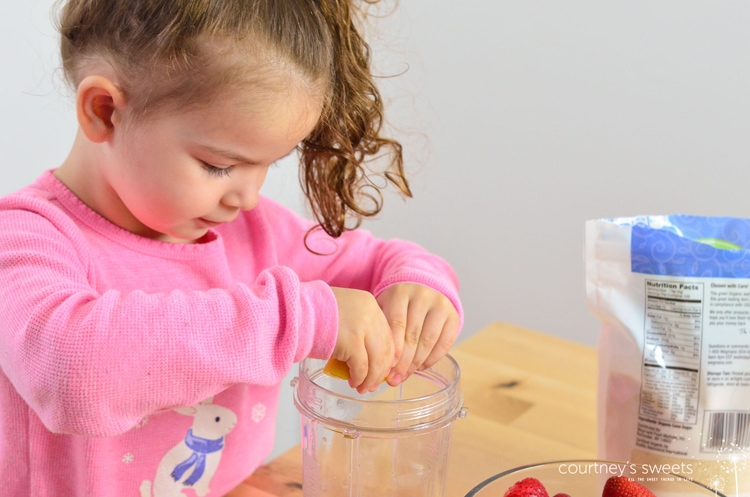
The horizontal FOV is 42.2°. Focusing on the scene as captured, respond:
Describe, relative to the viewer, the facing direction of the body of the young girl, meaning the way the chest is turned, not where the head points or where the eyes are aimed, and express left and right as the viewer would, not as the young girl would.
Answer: facing the viewer and to the right of the viewer
